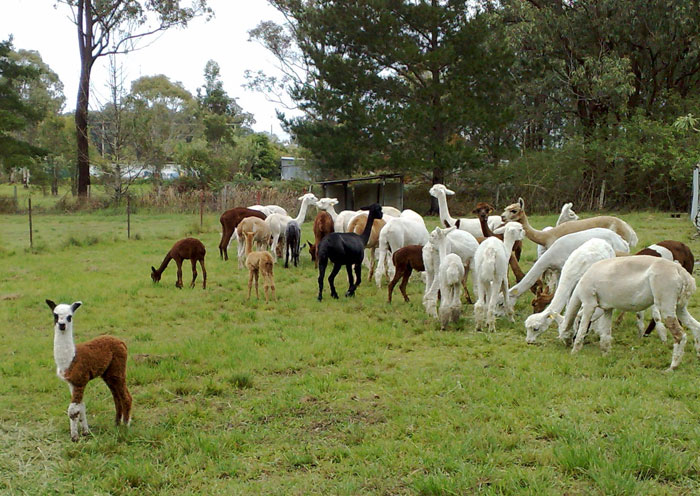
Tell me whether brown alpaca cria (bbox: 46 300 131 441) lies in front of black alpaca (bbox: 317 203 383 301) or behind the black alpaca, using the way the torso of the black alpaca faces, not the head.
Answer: behind

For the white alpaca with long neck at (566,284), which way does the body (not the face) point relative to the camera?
to the viewer's left

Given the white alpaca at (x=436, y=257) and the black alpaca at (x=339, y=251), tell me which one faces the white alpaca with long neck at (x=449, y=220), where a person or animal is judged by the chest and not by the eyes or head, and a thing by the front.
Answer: the black alpaca

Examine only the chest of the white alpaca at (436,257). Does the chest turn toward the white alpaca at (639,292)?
no

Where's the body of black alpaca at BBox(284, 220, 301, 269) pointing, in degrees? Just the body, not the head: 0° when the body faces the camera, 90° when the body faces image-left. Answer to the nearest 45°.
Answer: approximately 180°

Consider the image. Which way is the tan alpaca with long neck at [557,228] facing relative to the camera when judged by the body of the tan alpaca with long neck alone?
to the viewer's left

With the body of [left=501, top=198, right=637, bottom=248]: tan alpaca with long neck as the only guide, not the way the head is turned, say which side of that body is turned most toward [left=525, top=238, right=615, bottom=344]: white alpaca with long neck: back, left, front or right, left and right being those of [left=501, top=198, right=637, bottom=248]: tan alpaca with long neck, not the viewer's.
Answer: left

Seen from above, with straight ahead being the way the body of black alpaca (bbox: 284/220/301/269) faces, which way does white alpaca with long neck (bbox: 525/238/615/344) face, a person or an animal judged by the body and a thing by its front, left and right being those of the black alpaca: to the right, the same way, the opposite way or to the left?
to the left

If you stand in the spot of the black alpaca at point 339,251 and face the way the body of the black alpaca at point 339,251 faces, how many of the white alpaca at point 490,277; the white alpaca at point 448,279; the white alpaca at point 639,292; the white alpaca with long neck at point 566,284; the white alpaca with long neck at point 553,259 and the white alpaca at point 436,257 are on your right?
6

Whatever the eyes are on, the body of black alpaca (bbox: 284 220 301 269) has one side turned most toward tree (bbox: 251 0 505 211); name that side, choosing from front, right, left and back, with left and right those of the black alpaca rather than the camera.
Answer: front

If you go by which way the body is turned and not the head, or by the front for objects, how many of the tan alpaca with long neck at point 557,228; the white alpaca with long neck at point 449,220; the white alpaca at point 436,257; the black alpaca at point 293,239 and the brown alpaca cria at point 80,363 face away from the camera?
1

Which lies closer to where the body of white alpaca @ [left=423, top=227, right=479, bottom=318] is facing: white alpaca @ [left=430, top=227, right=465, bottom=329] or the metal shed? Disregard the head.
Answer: the white alpaca

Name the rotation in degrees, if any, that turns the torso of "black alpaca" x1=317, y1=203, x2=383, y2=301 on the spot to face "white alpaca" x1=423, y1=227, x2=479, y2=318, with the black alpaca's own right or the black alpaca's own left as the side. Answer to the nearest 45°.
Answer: approximately 90° to the black alpaca's own right

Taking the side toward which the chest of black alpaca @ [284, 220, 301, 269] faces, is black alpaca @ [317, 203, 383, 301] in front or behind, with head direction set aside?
behind

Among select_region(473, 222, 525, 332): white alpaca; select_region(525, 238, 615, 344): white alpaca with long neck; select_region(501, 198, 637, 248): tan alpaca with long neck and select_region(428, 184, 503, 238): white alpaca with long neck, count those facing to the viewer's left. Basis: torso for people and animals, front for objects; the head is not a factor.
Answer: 3

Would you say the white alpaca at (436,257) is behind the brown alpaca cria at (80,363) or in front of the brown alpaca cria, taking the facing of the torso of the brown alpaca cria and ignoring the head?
behind

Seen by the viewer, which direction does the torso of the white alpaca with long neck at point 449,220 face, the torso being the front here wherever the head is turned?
to the viewer's left

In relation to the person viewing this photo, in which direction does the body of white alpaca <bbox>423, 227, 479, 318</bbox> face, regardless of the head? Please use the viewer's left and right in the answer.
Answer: facing the viewer and to the left of the viewer

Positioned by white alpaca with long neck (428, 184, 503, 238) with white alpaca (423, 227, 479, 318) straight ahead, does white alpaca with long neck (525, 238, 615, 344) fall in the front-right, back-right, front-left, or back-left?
front-left
